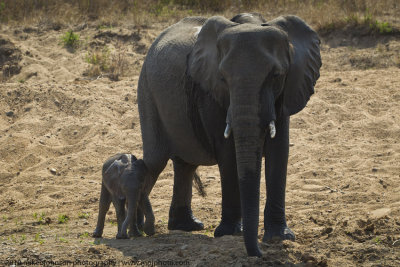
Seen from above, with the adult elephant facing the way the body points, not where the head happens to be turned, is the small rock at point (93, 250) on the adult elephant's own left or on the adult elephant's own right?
on the adult elephant's own right

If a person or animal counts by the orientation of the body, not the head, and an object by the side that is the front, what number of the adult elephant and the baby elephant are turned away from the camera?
0

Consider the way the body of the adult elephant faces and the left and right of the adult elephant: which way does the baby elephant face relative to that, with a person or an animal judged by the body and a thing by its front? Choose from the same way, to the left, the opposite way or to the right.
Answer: the same way

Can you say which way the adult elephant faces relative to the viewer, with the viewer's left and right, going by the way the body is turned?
facing the viewer and to the right of the viewer

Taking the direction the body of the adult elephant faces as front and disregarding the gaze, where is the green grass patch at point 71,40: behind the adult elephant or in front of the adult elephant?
behind

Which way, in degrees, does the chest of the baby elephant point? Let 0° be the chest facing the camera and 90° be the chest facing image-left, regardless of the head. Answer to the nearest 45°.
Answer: approximately 315°

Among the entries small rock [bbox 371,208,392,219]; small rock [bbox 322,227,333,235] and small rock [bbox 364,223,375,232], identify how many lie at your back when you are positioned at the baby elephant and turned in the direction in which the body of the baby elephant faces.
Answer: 0

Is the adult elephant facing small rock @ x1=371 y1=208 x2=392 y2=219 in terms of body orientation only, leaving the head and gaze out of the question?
no

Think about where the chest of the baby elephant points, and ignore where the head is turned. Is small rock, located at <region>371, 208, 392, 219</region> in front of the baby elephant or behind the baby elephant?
in front

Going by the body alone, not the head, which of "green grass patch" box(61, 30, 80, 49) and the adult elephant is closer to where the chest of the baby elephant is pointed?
the adult elephant

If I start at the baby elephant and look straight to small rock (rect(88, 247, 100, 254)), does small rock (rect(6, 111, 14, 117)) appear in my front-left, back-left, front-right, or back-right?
back-right

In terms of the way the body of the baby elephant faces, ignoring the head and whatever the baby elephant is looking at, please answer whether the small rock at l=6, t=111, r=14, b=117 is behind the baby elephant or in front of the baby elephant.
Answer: behind

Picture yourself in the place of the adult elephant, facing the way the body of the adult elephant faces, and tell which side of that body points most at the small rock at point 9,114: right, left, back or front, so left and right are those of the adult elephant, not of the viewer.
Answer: back

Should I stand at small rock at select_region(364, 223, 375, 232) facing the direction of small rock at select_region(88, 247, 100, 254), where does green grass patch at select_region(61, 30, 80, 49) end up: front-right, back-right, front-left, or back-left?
front-right

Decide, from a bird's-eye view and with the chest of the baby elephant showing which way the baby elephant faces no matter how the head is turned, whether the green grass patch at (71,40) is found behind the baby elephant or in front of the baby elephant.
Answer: behind
